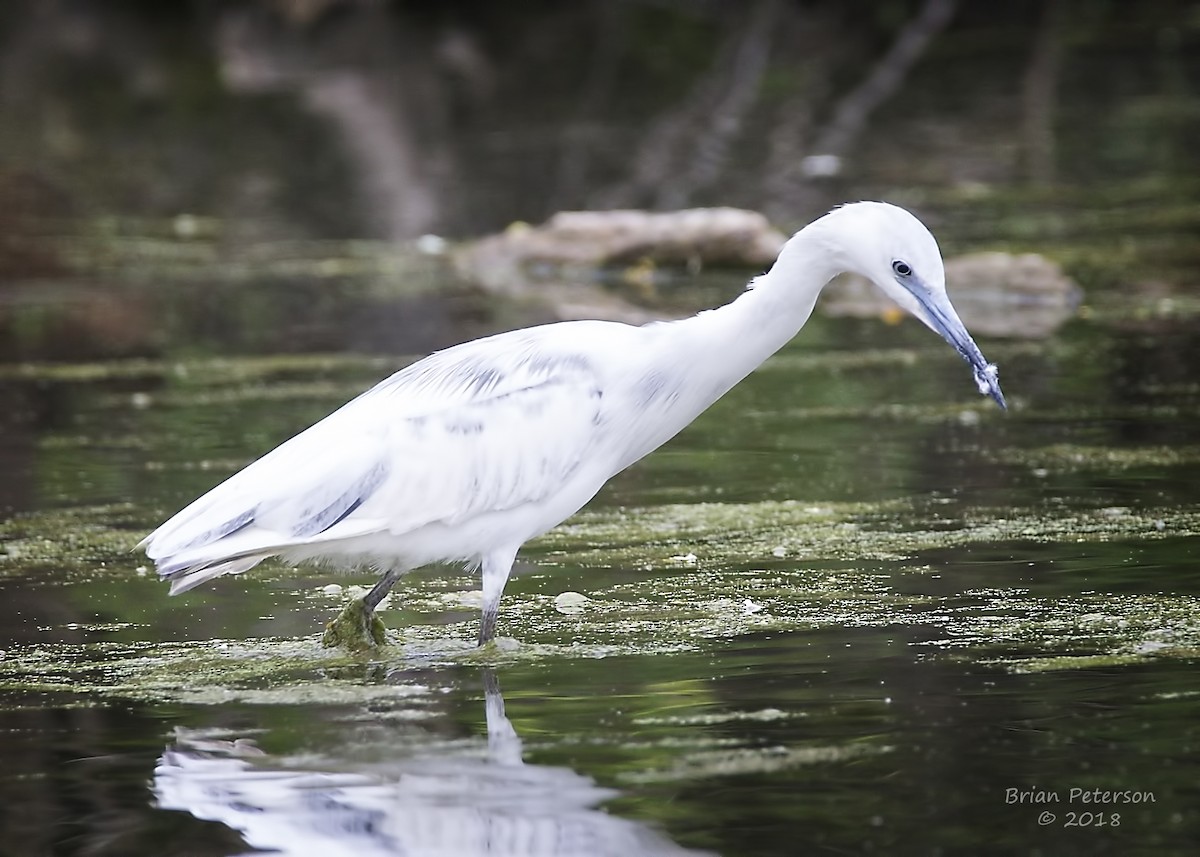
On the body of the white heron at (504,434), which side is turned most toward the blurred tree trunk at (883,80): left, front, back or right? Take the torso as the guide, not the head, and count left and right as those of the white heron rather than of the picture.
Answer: left

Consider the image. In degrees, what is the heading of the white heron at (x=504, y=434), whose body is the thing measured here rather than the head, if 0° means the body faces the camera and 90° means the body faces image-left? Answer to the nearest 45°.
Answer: approximately 270°

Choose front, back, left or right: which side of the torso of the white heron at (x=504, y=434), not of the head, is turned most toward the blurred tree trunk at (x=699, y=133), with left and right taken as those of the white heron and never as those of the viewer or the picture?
left

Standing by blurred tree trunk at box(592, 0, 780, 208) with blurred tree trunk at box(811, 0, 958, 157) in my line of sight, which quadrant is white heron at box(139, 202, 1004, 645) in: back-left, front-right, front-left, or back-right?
back-right
